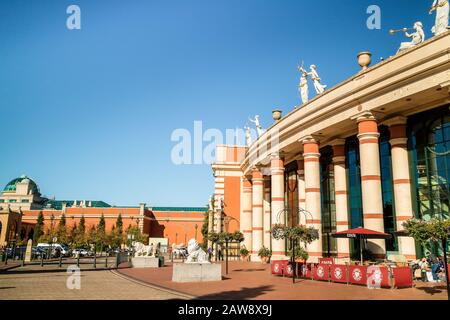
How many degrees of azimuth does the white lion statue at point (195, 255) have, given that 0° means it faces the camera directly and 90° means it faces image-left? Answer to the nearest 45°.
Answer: approximately 45°

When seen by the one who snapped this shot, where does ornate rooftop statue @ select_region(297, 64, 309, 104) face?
facing to the left of the viewer

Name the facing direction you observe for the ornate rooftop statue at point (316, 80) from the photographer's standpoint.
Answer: facing to the left of the viewer

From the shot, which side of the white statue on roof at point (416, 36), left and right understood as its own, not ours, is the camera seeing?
left

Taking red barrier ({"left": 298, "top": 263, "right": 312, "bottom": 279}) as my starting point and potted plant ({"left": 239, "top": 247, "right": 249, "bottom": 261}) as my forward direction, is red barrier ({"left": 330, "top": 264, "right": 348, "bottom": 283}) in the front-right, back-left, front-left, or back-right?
back-right

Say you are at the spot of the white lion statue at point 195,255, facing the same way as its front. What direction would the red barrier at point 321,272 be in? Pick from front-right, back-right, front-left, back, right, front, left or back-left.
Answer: back-left

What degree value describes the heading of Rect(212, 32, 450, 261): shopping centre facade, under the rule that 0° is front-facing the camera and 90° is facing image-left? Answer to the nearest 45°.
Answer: approximately 45°

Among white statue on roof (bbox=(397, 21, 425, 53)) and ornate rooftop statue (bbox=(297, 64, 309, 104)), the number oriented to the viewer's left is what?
2
